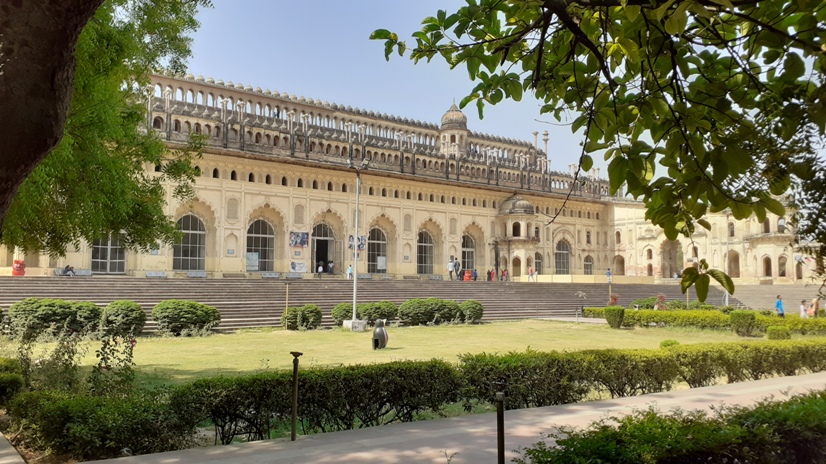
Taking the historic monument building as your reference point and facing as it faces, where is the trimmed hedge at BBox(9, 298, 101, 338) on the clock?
The trimmed hedge is roughly at 2 o'clock from the historic monument building.

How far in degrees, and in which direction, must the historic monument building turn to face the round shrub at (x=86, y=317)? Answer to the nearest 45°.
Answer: approximately 45° to its right

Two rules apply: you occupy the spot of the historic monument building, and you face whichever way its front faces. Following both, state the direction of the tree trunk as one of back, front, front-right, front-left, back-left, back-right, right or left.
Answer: front-right

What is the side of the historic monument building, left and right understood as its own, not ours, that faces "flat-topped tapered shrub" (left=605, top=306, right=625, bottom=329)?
front

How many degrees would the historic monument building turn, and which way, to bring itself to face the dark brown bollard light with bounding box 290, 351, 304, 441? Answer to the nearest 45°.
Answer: approximately 45° to its right

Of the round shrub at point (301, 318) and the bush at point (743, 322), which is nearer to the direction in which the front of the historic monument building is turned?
the bush

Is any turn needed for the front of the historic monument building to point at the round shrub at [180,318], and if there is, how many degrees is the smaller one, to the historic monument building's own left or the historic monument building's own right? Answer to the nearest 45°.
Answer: approximately 45° to the historic monument building's own right

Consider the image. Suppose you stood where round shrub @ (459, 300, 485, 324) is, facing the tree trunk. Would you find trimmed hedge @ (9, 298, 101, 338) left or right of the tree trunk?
right

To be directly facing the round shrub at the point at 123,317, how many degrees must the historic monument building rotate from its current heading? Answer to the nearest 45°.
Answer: approximately 45° to its right

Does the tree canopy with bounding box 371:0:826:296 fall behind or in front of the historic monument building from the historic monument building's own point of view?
in front
